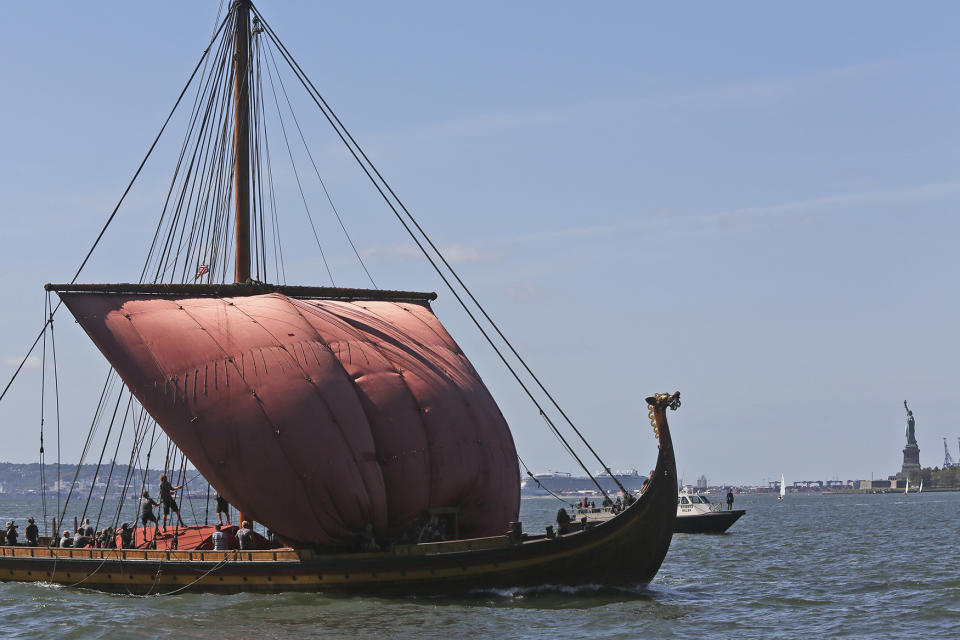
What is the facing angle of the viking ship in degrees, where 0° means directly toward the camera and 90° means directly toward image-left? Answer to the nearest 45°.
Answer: approximately 270°
